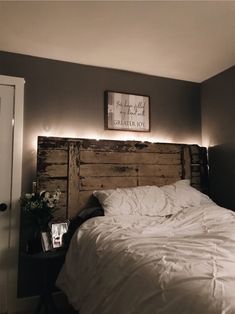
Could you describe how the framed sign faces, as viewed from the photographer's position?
facing the viewer and to the right of the viewer

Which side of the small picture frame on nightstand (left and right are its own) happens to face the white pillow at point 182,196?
left

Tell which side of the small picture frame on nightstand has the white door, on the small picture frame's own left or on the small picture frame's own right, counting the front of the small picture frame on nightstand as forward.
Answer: on the small picture frame's own right

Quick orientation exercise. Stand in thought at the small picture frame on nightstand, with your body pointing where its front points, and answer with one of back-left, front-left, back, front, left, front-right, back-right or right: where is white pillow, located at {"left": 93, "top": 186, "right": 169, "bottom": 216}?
left

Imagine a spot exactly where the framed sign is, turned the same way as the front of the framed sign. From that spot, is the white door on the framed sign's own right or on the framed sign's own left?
on the framed sign's own right

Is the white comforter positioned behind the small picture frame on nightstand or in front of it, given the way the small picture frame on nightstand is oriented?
in front

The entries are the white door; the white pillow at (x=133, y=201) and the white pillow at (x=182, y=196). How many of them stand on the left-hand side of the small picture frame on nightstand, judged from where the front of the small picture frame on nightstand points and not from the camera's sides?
2

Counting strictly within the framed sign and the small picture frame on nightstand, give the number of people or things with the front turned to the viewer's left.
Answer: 0

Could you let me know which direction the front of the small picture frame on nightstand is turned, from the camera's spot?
facing the viewer

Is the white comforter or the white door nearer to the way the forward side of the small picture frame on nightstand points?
the white comforter
